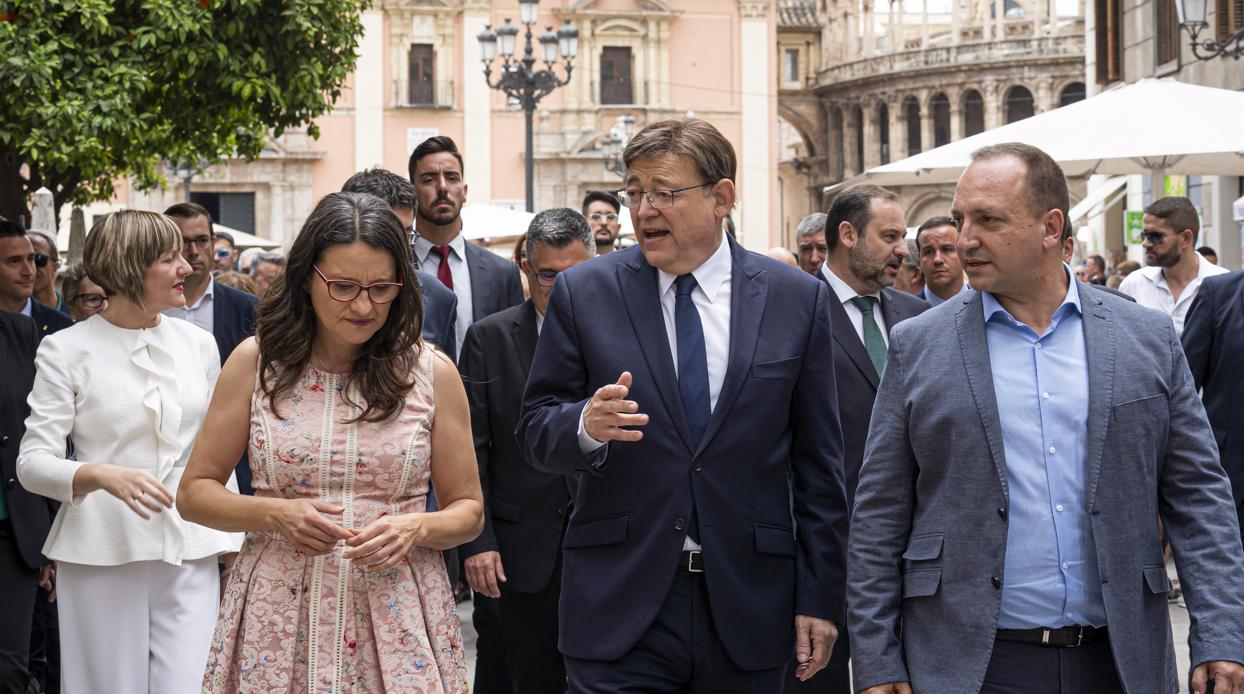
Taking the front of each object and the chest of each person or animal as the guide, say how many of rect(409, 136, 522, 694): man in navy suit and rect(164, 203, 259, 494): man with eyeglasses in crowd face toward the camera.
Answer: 2

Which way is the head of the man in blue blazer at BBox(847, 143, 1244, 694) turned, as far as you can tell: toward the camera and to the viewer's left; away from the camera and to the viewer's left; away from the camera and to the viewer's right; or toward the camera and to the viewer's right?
toward the camera and to the viewer's left

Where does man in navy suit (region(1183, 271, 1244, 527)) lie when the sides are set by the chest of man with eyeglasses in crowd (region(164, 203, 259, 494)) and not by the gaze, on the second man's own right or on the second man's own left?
on the second man's own left

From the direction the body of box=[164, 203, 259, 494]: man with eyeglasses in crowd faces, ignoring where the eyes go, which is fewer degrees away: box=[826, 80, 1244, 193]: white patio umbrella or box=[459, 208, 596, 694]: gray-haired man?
the gray-haired man

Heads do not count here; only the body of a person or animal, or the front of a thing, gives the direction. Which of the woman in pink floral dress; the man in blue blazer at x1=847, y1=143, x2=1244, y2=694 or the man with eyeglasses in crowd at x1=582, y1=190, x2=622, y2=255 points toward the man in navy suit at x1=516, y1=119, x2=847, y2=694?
the man with eyeglasses in crowd

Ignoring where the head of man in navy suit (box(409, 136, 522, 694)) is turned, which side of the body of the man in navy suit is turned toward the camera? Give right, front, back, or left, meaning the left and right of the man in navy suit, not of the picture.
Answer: front

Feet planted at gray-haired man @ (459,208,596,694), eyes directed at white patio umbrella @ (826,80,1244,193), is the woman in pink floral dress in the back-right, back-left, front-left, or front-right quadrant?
back-right

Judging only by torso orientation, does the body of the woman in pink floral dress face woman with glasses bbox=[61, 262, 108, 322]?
no

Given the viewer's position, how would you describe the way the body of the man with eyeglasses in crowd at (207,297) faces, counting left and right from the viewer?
facing the viewer

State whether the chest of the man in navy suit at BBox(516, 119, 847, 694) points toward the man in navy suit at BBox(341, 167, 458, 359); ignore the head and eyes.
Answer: no

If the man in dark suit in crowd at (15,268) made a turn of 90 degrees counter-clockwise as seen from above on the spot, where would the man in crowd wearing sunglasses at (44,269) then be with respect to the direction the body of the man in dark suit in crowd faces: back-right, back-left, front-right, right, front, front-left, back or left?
front-left

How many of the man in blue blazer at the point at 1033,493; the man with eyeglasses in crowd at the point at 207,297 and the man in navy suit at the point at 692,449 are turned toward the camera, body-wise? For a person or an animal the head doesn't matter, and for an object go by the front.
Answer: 3

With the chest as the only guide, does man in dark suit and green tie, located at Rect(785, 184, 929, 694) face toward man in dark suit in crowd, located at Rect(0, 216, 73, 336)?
no

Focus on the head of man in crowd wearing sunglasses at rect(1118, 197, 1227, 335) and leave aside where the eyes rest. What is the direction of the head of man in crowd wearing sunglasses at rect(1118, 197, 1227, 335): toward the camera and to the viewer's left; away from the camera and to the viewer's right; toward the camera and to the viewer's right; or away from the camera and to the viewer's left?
toward the camera and to the viewer's left

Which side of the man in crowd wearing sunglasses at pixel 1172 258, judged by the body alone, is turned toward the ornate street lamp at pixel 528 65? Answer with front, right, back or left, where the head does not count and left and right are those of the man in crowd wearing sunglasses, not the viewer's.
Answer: right

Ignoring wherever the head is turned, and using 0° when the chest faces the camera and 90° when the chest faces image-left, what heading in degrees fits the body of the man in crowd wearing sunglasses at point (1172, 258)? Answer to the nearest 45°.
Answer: approximately 45°
